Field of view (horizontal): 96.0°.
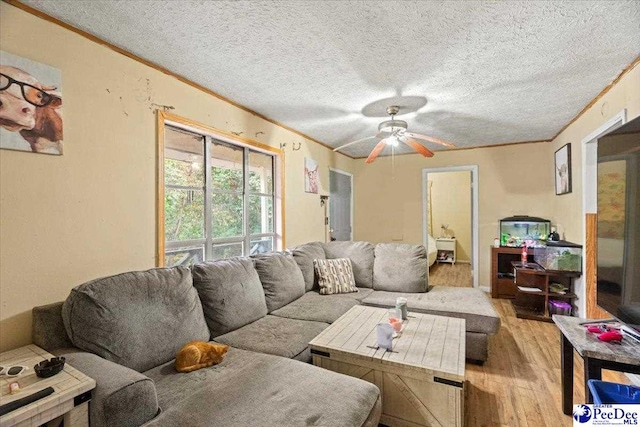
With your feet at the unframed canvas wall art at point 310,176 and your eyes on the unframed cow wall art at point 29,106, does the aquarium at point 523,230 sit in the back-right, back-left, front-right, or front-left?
back-left

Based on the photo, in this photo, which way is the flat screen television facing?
to the viewer's left

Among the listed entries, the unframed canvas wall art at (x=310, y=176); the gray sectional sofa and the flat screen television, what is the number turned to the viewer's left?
1

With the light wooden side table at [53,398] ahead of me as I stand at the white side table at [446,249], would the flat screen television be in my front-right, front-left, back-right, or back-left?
front-left

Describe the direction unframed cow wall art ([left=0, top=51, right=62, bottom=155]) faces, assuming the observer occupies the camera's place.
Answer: facing the viewer and to the right of the viewer

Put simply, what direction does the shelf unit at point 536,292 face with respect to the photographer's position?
facing the viewer and to the left of the viewer

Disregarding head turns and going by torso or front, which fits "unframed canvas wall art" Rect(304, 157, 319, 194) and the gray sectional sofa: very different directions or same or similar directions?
same or similar directions

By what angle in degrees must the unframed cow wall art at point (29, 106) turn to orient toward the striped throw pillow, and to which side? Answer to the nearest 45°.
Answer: approximately 45° to its left

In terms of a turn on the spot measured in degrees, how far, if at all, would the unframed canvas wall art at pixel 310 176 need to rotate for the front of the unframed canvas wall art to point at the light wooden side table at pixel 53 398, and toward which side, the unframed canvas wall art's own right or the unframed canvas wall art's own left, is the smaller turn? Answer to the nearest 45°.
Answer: approximately 45° to the unframed canvas wall art's own right

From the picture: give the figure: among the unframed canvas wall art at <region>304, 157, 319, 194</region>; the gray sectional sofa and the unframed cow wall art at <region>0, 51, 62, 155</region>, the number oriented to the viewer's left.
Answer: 0

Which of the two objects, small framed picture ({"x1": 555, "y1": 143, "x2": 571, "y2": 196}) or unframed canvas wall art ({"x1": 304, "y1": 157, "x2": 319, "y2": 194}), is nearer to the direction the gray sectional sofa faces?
the small framed picture

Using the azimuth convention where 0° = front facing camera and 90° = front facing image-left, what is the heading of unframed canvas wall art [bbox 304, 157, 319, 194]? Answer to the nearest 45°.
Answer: approximately 315°

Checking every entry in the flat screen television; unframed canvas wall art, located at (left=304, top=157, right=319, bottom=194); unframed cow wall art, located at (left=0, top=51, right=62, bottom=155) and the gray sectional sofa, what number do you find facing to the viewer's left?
1

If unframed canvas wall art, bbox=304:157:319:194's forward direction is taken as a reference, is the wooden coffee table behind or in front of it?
in front

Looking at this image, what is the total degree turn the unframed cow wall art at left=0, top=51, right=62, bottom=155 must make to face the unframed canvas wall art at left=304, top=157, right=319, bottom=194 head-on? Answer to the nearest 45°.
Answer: approximately 45° to its left
